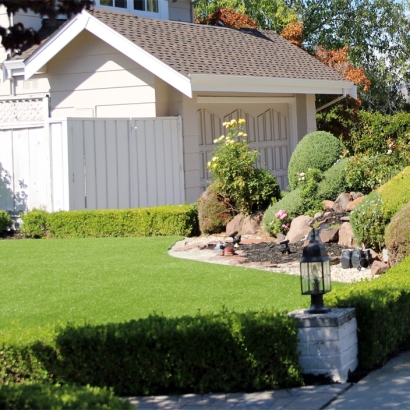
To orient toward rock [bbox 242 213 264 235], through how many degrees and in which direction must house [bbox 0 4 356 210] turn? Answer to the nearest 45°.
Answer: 0° — it already faces it

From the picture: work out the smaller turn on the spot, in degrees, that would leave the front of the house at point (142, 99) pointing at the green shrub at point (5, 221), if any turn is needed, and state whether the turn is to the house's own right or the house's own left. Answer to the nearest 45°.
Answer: approximately 90° to the house's own right

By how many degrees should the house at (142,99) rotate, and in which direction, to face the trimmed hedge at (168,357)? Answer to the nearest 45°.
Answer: approximately 45° to its right

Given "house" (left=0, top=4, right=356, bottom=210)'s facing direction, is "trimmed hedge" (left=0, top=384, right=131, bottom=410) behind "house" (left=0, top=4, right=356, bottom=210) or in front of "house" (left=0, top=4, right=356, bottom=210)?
in front

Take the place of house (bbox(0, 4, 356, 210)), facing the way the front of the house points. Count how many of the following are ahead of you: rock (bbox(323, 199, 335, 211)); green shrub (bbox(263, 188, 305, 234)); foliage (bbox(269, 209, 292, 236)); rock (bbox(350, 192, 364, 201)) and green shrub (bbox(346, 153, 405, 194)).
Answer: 5

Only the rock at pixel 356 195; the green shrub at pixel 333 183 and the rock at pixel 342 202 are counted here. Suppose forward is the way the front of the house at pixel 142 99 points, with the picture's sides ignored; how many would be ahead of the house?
3

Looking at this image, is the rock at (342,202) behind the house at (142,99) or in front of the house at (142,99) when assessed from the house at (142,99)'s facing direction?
in front

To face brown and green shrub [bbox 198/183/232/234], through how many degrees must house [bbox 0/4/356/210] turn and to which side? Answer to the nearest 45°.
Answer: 0° — it already faces it

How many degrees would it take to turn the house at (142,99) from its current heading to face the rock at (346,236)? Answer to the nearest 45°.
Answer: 0° — it already faces it

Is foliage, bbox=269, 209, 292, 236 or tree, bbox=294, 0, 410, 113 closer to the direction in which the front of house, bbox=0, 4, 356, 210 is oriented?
the foliage

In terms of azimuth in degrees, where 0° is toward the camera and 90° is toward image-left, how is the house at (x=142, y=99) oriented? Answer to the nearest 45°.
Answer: approximately 315°

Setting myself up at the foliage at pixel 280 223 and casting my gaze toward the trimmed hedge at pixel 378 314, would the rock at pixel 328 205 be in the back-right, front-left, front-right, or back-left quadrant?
back-left

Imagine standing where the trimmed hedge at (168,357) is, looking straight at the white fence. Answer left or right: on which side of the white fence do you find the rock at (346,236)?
right

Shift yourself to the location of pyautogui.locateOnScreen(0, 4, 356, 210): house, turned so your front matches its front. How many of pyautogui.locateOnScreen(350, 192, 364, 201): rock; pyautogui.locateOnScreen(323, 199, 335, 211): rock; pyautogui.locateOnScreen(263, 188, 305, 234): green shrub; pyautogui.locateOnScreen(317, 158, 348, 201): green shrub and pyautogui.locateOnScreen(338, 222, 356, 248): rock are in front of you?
5

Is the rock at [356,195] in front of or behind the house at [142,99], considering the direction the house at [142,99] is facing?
in front
